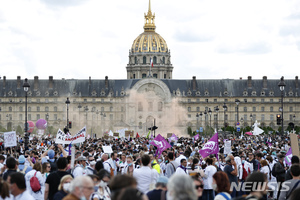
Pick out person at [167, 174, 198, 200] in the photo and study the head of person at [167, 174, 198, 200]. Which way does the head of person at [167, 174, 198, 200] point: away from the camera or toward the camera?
away from the camera

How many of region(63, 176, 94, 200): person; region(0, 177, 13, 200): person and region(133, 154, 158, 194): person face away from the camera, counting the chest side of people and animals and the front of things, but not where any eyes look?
2

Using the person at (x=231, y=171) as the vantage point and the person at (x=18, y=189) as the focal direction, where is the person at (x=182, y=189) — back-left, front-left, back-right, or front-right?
front-left

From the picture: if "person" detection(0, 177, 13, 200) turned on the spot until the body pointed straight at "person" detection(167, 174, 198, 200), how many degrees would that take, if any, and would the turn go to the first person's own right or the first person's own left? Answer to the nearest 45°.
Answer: approximately 135° to the first person's own right
